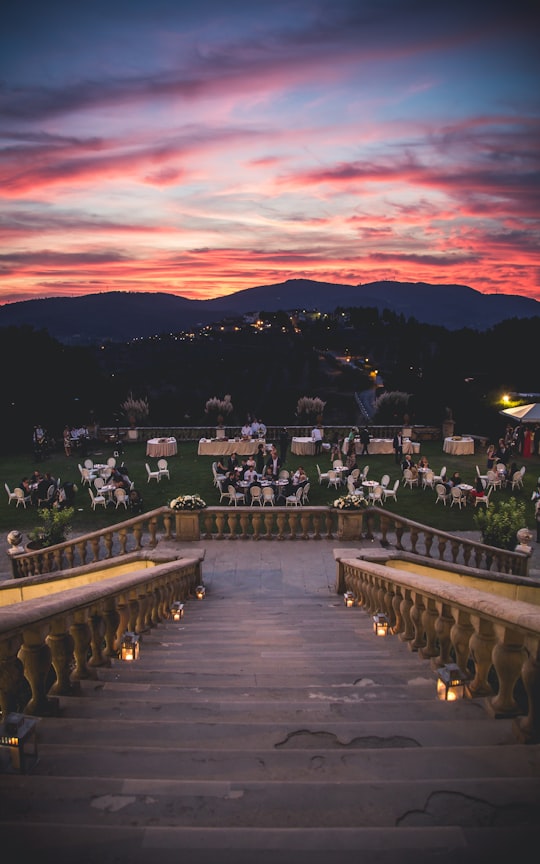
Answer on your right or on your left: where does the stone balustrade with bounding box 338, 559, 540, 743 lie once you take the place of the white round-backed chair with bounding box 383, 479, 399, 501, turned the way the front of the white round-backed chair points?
on your left

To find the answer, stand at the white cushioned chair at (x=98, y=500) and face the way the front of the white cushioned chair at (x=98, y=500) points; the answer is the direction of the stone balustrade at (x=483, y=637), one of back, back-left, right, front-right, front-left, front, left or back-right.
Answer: back-right

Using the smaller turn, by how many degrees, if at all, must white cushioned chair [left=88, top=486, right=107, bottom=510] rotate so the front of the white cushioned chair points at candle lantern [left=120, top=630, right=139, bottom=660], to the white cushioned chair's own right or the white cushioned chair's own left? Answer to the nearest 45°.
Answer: approximately 135° to the white cushioned chair's own right

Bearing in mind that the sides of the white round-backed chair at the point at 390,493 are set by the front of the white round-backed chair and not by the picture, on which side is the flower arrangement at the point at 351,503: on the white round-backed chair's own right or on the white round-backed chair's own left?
on the white round-backed chair's own left

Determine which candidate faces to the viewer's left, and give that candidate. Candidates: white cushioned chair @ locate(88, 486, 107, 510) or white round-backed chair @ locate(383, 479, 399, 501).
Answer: white round-backed chair @ locate(383, 479, 399, 501)

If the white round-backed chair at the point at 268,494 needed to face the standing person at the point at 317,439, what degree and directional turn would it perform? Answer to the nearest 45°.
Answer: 0° — it already faces them

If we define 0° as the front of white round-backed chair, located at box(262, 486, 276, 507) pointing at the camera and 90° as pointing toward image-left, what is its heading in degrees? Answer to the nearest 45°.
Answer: approximately 180°

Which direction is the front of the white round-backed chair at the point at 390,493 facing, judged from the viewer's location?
facing to the left of the viewer

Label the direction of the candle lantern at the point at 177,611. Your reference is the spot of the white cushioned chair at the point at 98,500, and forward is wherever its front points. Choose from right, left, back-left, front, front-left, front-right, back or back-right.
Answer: back-right
